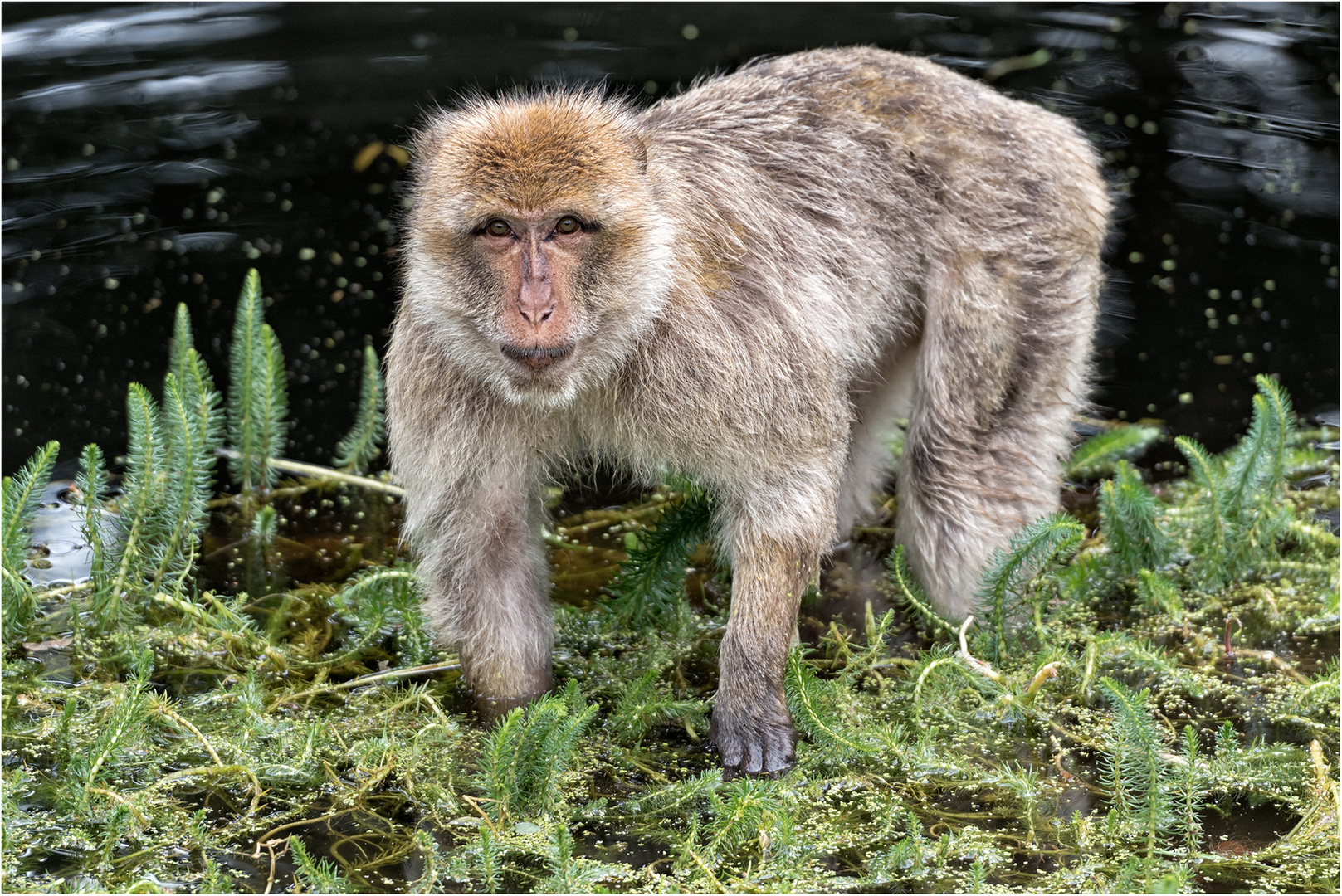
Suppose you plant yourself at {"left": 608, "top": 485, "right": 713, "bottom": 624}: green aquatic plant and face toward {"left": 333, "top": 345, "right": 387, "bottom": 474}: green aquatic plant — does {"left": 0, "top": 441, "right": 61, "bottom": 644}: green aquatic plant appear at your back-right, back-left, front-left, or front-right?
front-left

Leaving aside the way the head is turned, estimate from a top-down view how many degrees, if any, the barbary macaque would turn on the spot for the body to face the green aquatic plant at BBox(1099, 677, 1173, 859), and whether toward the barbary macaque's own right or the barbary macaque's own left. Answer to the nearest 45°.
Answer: approximately 90° to the barbary macaque's own left

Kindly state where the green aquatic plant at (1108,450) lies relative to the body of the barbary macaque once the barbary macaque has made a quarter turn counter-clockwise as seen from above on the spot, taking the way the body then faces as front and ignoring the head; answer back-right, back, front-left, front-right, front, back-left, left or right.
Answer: left

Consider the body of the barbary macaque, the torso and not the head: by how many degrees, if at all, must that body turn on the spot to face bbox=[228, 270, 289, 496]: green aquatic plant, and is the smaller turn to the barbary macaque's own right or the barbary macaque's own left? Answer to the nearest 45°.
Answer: approximately 90° to the barbary macaque's own right

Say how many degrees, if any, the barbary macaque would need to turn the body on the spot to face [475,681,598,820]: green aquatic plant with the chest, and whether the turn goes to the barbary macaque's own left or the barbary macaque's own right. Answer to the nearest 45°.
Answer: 0° — it already faces it

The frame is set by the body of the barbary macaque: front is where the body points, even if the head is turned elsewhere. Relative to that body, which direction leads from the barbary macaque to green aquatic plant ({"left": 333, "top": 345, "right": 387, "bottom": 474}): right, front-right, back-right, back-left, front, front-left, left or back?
right

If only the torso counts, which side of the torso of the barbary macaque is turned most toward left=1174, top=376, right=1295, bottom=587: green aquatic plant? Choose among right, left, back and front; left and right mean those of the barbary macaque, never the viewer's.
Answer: back

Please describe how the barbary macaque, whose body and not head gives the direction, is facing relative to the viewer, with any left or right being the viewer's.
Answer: facing the viewer and to the left of the viewer

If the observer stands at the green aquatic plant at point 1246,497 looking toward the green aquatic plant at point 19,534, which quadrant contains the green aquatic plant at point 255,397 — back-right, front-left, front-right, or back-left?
front-right
